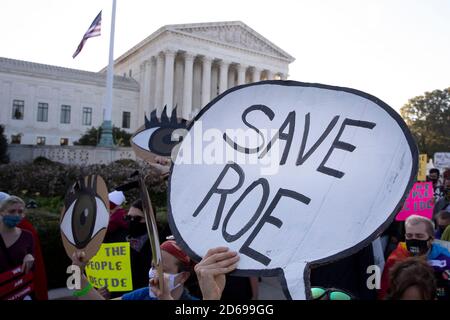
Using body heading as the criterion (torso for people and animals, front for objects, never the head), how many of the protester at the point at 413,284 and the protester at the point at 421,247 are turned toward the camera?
2

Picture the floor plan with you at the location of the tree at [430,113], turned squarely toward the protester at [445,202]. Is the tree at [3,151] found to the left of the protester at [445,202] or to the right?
right

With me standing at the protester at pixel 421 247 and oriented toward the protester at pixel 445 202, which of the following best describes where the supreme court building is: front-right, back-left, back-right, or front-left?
front-left

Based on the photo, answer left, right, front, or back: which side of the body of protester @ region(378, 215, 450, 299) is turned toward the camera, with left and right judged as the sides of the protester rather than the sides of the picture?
front

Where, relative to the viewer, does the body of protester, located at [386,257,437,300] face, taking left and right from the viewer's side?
facing the viewer

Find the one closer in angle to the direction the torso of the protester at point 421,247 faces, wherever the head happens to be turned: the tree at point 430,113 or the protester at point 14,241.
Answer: the protester

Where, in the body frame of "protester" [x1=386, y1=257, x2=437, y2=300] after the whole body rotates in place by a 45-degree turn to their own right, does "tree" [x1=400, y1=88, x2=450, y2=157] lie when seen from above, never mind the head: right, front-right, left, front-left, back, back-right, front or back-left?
back-right

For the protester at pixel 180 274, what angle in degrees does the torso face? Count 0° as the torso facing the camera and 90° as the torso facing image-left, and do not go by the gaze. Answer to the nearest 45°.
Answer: approximately 45°

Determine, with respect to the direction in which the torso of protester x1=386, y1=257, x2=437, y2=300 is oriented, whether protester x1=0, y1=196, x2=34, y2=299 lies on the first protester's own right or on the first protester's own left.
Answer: on the first protester's own right

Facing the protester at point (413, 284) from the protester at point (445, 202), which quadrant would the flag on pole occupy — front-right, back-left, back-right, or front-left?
back-right

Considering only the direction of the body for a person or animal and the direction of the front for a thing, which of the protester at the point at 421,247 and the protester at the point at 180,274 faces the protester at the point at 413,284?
the protester at the point at 421,247

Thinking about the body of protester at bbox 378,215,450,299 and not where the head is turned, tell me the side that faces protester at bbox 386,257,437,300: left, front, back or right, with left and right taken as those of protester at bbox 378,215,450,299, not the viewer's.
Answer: front
